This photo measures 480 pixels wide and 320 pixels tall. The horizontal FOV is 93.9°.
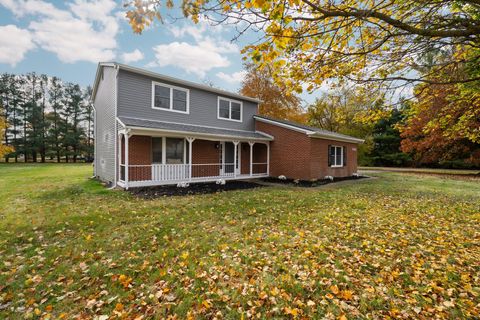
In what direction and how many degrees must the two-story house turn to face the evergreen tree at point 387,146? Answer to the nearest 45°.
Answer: approximately 90° to its left

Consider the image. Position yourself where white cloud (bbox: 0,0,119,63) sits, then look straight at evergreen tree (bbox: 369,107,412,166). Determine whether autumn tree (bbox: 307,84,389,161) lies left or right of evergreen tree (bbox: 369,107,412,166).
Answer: right

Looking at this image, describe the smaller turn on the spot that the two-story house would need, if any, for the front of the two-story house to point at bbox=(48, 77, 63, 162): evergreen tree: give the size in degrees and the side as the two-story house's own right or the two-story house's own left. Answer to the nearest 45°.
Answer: approximately 180°

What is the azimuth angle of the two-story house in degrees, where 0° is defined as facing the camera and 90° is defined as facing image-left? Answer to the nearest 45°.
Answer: approximately 315°
